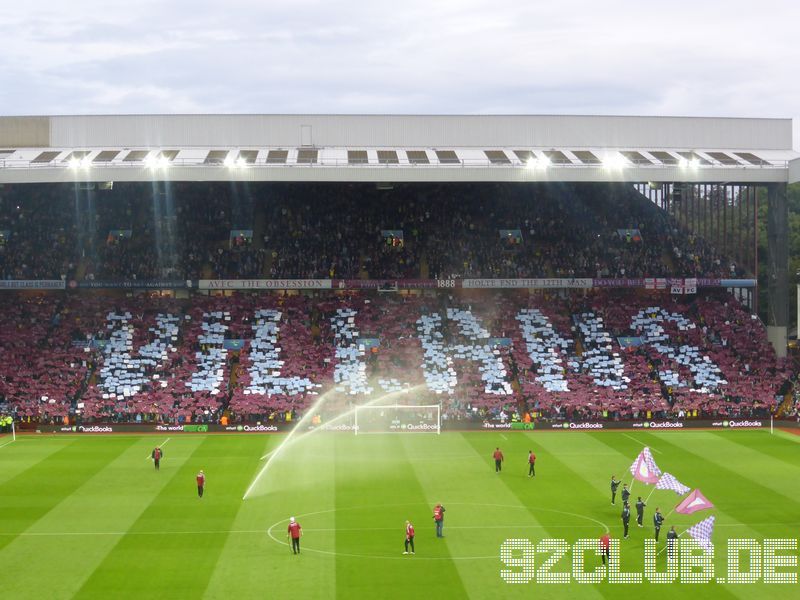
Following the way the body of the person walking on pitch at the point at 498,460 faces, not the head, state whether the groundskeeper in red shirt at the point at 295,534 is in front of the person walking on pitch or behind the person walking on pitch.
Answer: in front

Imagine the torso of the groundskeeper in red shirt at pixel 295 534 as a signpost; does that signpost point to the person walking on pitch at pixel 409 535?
no

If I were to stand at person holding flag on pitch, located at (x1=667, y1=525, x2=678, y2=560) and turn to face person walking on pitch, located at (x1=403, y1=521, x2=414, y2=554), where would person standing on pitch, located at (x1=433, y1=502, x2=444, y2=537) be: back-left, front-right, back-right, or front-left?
front-right

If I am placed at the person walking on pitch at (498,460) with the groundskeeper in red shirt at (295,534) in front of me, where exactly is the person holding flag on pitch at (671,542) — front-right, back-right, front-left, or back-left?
front-left

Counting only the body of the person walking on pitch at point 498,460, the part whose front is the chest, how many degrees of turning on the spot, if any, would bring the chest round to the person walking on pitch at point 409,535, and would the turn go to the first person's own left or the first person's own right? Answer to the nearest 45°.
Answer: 0° — they already face them

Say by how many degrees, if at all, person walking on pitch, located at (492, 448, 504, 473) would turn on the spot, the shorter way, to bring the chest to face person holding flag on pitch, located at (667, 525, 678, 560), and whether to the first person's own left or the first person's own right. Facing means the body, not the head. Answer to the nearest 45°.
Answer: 0° — they already face them

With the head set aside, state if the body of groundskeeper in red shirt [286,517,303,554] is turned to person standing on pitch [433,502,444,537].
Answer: no
